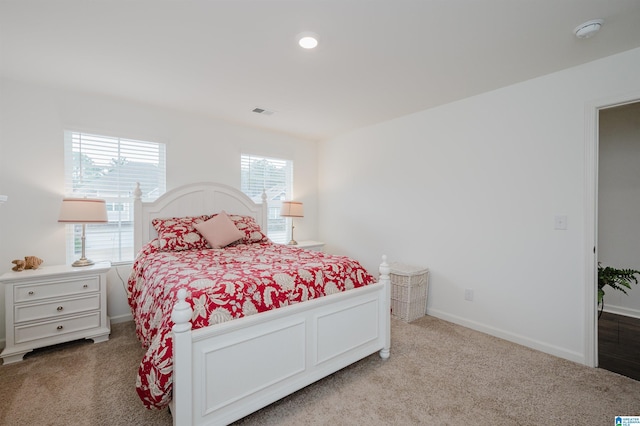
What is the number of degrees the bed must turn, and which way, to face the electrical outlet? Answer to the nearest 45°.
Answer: approximately 45° to its left

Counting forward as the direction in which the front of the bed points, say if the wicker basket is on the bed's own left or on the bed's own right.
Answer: on the bed's own left

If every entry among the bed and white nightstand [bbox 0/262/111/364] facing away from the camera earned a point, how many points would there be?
0

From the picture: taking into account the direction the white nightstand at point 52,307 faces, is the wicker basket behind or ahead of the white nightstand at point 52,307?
ahead

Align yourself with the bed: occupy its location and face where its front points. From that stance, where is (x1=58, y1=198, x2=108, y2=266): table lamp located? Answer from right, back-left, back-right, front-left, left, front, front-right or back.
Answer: back

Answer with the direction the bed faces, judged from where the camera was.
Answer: facing the viewer and to the right of the viewer
